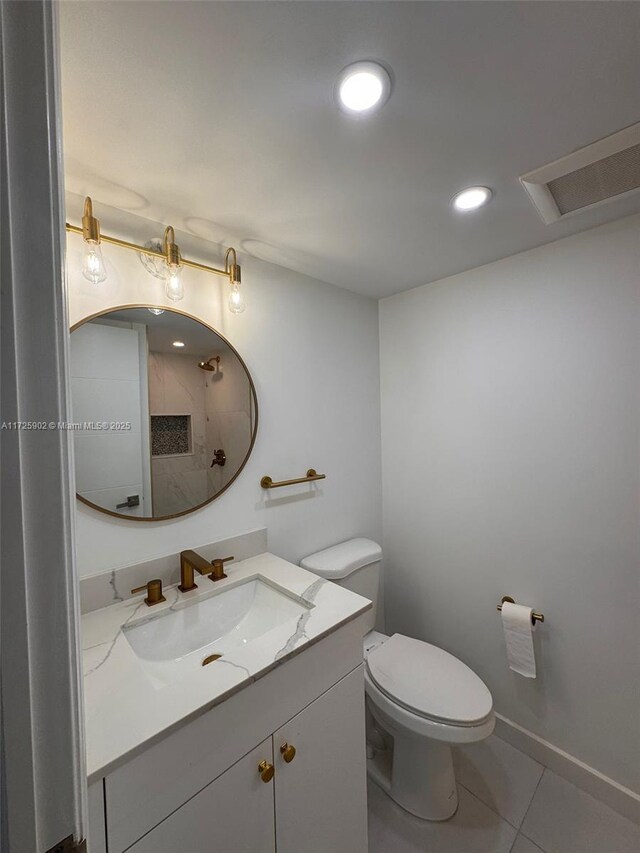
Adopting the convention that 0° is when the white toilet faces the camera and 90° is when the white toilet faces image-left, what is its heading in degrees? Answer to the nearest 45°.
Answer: approximately 315°

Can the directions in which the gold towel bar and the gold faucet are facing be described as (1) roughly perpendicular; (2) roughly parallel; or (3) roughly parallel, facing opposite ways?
roughly parallel

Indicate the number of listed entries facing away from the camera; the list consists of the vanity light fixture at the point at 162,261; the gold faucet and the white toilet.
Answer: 0

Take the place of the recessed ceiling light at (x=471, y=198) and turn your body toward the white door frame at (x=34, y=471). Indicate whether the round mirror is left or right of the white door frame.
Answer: right

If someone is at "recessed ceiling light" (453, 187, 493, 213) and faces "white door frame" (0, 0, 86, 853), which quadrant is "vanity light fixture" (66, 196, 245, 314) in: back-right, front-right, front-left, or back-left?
front-right

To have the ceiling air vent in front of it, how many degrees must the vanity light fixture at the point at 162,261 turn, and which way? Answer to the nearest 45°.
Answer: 0° — it already faces it

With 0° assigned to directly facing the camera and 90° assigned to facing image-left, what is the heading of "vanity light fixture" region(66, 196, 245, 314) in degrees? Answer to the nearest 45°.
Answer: approximately 315°

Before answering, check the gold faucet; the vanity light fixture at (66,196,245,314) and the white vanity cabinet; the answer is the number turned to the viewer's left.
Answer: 0

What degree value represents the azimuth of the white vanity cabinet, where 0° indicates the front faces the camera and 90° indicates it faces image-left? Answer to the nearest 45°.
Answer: approximately 315°

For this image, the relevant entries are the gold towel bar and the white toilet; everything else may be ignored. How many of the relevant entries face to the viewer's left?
0

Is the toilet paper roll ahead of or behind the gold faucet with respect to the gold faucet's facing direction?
ahead
